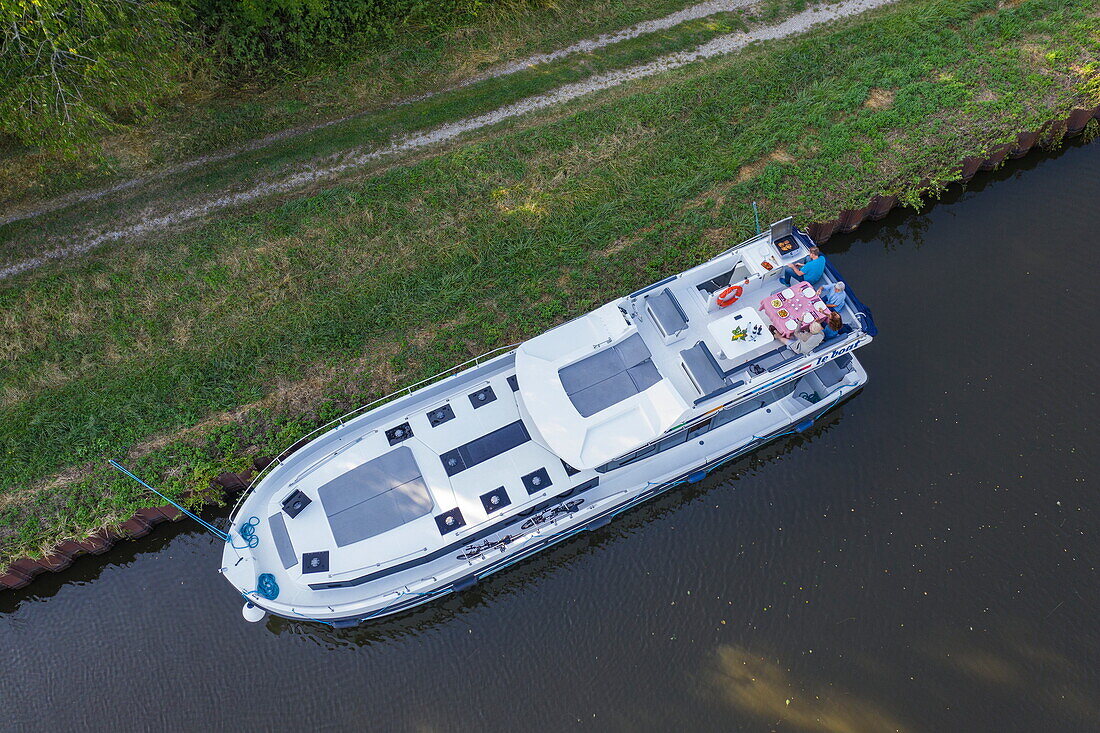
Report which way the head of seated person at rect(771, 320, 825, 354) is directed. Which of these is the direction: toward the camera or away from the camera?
away from the camera

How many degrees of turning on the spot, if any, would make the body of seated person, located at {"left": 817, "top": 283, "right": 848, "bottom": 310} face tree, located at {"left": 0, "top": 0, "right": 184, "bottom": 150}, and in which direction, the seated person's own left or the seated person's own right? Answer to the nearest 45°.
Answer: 0° — they already face it

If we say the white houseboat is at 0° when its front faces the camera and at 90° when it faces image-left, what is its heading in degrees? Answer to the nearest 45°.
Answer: approximately 45°

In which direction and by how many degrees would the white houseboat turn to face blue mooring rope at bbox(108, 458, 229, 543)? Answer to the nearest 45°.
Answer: approximately 45° to its right

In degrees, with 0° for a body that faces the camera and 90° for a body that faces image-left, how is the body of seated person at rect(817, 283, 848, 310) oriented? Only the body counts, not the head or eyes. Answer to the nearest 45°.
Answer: approximately 45°

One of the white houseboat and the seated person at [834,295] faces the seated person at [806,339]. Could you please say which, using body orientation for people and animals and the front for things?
the seated person at [834,295]
